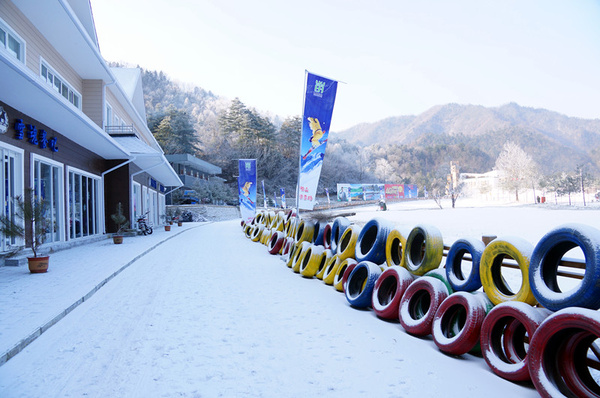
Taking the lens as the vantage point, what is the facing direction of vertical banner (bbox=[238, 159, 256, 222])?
facing the viewer

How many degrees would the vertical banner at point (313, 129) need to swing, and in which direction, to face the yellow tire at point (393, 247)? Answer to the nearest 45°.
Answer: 0° — it already faces it

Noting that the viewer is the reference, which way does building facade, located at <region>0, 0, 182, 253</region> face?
facing the viewer and to the right of the viewer

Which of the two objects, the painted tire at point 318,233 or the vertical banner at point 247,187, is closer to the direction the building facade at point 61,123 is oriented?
the painted tire

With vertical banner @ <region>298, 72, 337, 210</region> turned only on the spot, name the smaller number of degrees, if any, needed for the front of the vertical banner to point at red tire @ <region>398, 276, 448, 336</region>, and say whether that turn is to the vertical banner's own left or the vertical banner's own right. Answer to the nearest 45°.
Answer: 0° — it already faces it

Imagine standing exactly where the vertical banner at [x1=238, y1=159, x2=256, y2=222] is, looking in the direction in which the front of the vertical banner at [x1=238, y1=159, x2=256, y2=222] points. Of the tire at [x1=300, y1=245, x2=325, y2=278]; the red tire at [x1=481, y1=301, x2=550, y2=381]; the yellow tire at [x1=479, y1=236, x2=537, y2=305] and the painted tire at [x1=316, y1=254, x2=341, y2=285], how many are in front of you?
4

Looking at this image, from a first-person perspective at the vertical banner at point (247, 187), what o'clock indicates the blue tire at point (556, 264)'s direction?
The blue tire is roughly at 12 o'clock from the vertical banner.

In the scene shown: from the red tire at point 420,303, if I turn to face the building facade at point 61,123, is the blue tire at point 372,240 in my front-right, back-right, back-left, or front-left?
front-right

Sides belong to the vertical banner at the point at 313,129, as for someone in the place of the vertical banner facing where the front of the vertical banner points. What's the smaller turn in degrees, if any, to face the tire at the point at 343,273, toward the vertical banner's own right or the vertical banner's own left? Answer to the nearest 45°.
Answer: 0° — it already faces it

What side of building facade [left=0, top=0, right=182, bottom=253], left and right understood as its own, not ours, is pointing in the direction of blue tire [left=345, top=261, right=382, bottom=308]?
front

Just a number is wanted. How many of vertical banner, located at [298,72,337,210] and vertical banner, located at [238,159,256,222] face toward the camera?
2

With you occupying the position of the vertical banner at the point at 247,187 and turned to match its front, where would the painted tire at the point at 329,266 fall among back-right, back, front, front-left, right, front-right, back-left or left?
front

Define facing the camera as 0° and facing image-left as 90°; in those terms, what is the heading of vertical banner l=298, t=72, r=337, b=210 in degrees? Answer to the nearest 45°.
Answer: approximately 0°

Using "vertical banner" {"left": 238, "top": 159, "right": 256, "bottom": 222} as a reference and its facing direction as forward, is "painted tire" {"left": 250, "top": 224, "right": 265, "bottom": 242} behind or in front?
in front
